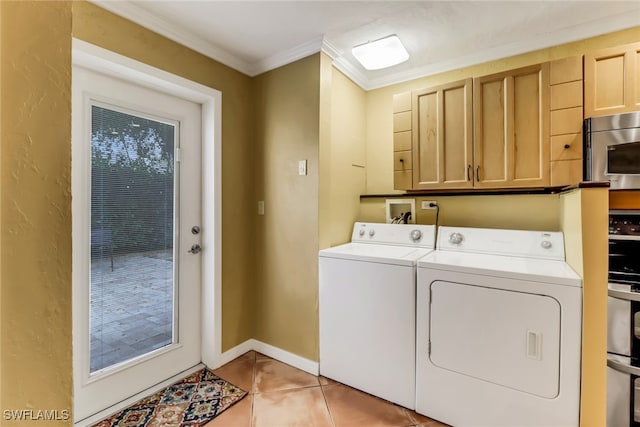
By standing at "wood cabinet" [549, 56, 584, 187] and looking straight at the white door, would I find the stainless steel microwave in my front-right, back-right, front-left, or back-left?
back-left

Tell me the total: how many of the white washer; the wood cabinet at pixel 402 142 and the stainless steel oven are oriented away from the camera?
0

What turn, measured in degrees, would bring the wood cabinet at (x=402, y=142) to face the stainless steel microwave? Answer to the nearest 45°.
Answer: approximately 135° to its left

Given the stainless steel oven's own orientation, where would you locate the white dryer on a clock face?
The white dryer is roughly at 2 o'clock from the stainless steel oven.

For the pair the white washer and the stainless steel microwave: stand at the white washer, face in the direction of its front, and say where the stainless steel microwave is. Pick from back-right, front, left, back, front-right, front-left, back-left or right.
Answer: back-left

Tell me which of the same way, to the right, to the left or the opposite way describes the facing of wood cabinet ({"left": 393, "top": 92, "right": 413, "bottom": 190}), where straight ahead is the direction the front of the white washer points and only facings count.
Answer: the same way

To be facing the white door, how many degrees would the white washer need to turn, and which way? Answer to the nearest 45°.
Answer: approximately 45° to its right

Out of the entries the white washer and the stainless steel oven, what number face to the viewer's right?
0
